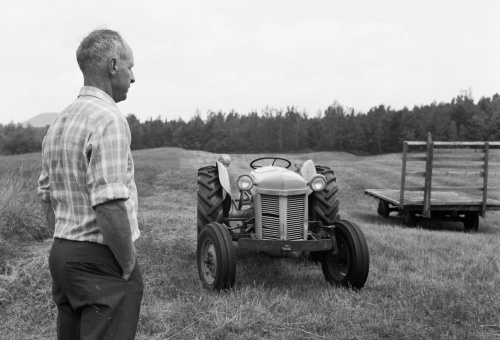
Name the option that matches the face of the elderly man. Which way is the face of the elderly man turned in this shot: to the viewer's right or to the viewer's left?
to the viewer's right

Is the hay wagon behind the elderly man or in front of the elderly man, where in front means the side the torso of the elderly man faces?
in front

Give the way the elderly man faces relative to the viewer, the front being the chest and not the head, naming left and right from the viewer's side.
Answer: facing away from the viewer and to the right of the viewer

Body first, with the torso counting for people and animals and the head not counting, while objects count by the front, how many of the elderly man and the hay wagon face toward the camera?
0
